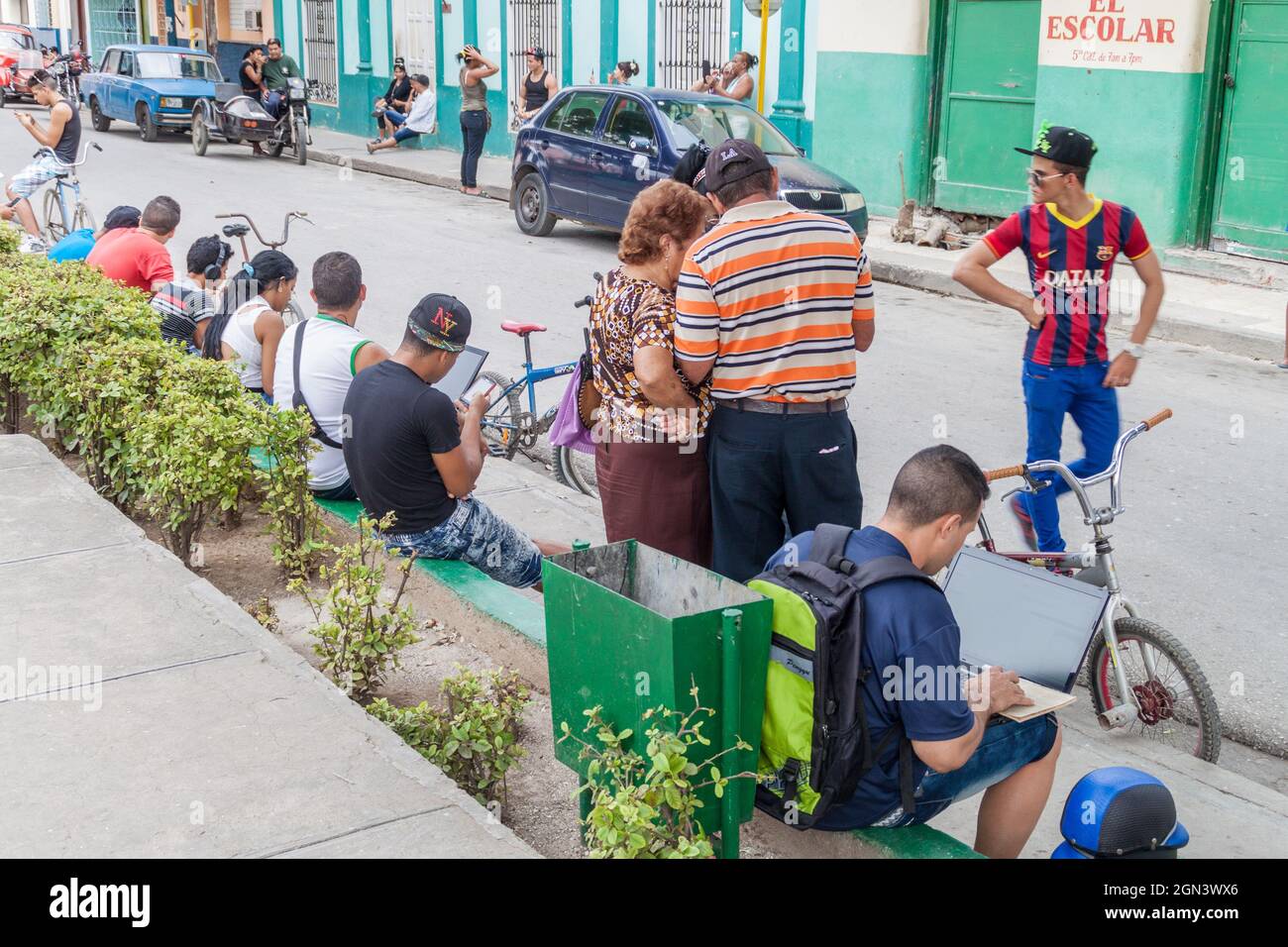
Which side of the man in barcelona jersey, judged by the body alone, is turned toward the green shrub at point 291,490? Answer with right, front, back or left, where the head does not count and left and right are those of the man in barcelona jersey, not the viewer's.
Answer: right

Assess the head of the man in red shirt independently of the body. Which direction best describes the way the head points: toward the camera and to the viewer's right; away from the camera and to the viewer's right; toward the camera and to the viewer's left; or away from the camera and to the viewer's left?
away from the camera and to the viewer's right

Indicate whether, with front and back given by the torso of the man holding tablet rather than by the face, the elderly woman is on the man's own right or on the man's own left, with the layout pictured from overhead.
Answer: on the man's own right

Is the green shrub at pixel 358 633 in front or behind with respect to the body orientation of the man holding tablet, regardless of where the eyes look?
behind

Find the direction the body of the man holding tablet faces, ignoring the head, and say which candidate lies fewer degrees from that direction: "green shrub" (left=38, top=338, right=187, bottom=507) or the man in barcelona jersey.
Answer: the man in barcelona jersey

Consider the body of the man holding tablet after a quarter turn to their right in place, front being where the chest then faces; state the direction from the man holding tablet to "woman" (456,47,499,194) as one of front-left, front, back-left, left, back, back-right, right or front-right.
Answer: back-left

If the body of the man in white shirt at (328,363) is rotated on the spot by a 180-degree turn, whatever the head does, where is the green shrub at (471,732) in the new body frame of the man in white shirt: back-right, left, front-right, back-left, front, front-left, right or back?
front-left

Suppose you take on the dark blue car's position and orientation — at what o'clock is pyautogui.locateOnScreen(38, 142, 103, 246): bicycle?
The bicycle is roughly at 4 o'clock from the dark blue car.

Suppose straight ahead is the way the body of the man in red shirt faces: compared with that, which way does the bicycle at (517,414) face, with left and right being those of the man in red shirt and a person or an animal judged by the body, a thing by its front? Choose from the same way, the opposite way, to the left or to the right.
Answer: to the right

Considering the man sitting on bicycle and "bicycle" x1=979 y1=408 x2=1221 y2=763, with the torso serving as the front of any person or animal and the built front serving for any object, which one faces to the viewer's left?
the man sitting on bicycle

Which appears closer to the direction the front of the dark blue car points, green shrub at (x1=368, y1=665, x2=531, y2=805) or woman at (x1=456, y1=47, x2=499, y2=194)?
the green shrub

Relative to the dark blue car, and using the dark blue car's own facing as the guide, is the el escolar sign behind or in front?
in front

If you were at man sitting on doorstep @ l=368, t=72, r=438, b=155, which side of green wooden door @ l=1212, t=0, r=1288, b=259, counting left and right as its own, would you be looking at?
right

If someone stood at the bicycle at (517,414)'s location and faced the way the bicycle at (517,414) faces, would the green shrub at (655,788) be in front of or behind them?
in front

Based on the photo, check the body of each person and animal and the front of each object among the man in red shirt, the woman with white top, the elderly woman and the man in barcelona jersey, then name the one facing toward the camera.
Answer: the man in barcelona jersey

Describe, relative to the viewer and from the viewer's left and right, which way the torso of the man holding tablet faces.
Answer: facing away from the viewer and to the right of the viewer
